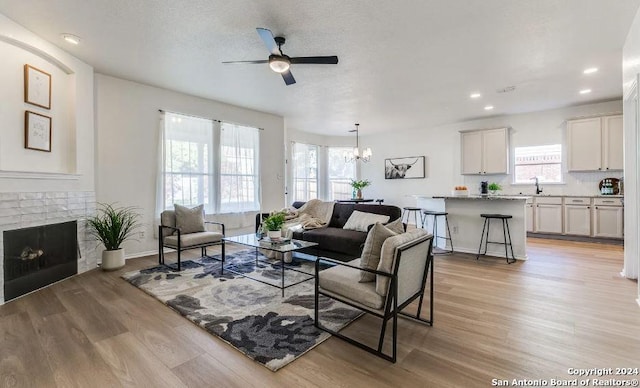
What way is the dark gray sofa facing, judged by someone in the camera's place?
facing the viewer and to the left of the viewer

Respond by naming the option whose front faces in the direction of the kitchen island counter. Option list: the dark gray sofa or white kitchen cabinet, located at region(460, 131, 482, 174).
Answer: the white kitchen cabinet

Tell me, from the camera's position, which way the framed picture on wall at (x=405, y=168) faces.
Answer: facing the viewer

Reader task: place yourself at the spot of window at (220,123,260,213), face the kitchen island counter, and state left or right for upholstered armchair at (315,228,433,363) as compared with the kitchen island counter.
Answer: right

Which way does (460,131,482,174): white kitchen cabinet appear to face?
toward the camera

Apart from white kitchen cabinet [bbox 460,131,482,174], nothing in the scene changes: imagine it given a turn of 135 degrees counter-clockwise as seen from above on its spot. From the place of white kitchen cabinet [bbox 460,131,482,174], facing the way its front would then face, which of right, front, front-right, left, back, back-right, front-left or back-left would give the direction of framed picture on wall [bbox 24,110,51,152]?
back

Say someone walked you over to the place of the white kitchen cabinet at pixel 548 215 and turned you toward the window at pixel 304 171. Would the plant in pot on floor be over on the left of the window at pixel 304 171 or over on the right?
left

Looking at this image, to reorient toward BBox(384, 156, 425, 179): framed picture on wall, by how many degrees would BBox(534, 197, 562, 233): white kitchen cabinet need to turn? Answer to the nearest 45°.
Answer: approximately 90° to its right

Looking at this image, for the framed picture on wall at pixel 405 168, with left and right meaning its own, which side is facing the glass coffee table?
front

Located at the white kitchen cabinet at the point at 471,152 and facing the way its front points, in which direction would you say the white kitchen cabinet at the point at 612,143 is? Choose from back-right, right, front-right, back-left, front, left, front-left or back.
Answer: left

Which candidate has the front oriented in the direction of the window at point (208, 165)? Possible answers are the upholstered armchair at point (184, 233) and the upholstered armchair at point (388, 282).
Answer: the upholstered armchair at point (388, 282)

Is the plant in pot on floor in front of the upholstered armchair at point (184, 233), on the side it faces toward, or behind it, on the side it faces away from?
behind
